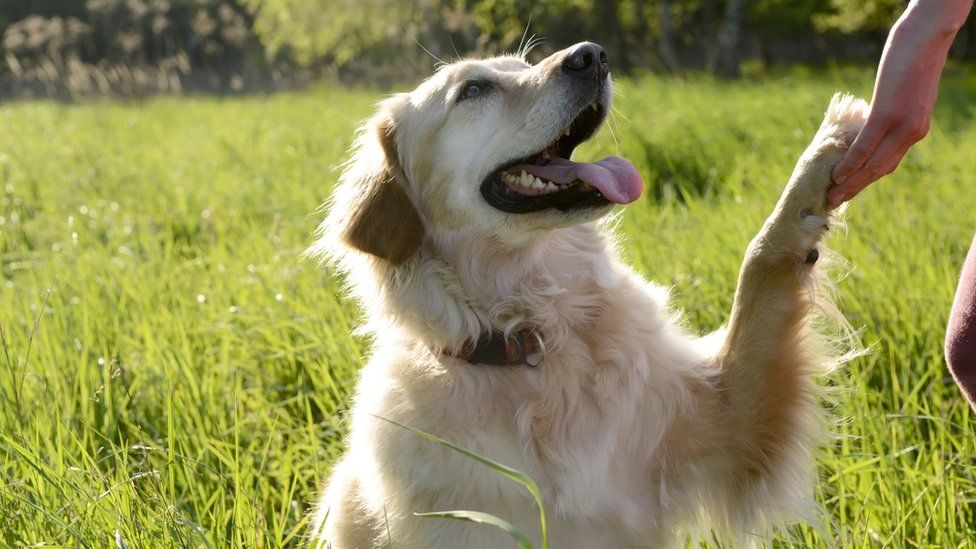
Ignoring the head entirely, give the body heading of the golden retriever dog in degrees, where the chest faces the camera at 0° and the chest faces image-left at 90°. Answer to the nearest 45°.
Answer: approximately 315°
